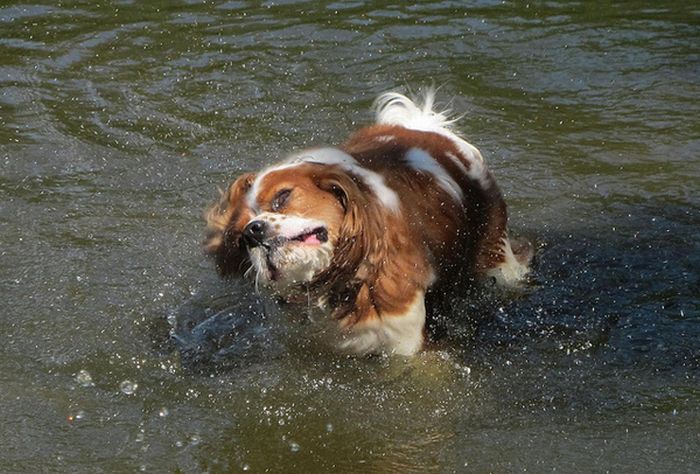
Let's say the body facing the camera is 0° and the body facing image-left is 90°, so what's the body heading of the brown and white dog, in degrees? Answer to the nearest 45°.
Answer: approximately 45°

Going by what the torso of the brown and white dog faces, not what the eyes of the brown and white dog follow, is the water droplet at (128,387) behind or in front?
in front

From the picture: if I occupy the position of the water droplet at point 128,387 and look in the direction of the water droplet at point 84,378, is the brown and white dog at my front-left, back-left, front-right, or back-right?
back-right

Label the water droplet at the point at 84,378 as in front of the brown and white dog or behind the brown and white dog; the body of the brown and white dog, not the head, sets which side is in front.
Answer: in front
